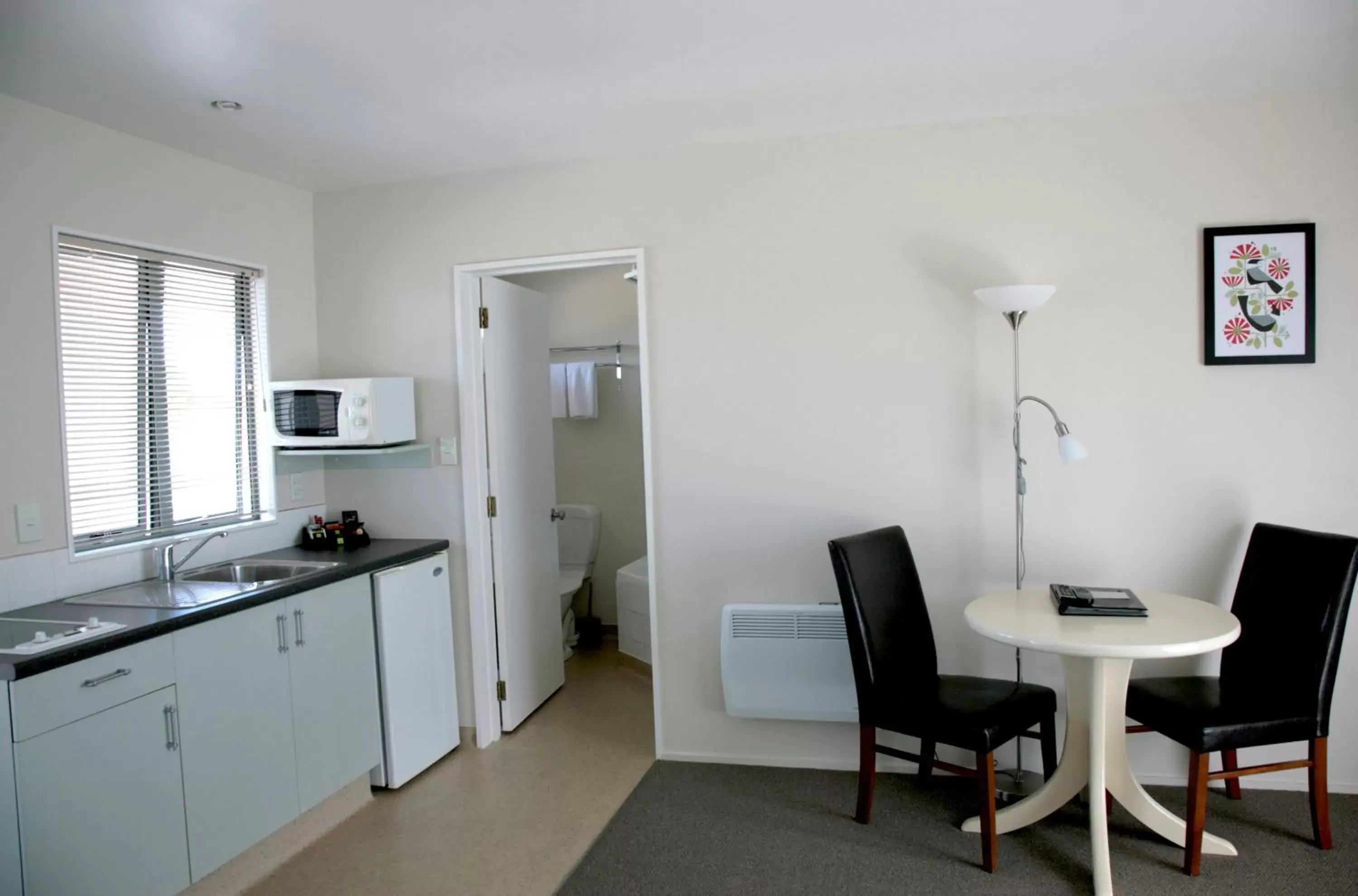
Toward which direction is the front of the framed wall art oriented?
toward the camera

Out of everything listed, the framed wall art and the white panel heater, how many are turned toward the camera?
2

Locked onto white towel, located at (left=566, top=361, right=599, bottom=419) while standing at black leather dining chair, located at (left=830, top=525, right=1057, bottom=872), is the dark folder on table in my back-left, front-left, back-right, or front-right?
back-right

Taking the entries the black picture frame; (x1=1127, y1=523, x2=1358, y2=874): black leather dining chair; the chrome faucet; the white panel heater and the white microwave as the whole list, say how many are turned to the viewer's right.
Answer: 1

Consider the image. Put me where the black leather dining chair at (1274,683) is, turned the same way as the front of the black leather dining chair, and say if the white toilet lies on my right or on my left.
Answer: on my right

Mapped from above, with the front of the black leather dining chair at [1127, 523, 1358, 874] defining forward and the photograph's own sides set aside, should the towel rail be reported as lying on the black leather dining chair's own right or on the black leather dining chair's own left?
on the black leather dining chair's own right

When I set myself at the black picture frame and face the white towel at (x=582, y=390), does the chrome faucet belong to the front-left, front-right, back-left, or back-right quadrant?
front-left

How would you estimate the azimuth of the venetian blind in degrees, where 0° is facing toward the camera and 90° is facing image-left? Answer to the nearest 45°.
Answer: approximately 315°

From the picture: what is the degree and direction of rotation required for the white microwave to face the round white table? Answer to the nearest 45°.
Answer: approximately 90° to its left

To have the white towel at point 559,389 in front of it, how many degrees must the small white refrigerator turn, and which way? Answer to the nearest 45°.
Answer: approximately 90° to its left

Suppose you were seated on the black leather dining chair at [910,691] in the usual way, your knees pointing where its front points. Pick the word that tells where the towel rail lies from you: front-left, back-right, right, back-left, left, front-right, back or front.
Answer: back

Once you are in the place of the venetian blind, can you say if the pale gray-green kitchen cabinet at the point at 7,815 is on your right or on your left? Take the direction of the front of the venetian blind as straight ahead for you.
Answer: on your right
